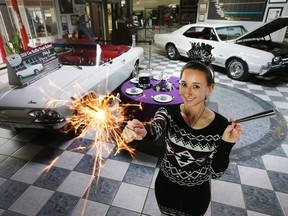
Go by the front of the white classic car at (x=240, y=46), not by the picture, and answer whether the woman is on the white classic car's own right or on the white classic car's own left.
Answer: on the white classic car's own right

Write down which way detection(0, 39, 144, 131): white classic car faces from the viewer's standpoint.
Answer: facing the viewer and to the left of the viewer

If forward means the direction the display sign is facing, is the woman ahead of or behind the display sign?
ahead

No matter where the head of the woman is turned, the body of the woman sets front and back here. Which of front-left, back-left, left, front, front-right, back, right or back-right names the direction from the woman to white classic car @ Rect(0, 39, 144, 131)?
back-right

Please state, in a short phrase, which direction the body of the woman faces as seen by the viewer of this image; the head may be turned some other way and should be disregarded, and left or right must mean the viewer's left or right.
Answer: facing the viewer

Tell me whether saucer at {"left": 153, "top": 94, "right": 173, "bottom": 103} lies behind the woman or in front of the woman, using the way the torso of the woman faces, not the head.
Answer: behind

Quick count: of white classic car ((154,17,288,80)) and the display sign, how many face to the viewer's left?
0

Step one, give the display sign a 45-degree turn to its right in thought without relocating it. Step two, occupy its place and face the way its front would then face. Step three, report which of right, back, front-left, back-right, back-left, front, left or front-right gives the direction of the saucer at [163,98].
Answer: front-left

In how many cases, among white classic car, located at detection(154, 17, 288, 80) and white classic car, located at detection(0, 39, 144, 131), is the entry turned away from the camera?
0

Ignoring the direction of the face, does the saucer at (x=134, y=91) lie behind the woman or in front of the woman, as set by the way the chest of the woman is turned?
behind

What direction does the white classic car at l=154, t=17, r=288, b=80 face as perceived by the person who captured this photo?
facing the viewer and to the right of the viewer

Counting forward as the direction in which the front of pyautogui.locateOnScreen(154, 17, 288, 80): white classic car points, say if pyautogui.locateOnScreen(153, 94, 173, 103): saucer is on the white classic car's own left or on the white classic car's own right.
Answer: on the white classic car's own right

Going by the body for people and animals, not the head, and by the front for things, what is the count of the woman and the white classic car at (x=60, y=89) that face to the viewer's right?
0
